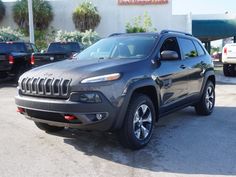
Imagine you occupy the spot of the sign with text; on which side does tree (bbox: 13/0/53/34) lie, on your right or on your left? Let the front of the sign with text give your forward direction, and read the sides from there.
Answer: on your right

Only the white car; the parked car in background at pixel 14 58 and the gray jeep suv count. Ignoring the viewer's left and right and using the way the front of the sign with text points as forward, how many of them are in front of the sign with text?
3

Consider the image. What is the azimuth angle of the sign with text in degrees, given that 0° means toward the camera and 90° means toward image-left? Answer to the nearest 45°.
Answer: approximately 0°

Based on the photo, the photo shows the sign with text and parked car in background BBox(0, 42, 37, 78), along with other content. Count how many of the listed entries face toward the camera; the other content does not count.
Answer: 1

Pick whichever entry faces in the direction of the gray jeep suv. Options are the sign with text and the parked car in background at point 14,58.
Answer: the sign with text

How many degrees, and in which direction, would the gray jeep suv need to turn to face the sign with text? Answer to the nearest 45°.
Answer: approximately 135° to its right

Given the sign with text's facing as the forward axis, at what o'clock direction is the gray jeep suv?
The gray jeep suv is roughly at 12 o'clock from the sign with text.

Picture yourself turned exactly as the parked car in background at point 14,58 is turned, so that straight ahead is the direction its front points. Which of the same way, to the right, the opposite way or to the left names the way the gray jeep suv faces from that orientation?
the opposite way

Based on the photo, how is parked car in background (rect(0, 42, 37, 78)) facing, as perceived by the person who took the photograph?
facing away from the viewer and to the right of the viewer

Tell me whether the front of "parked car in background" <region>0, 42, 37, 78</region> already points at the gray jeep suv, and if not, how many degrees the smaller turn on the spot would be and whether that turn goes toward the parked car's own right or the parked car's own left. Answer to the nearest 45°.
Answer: approximately 135° to the parked car's own right
